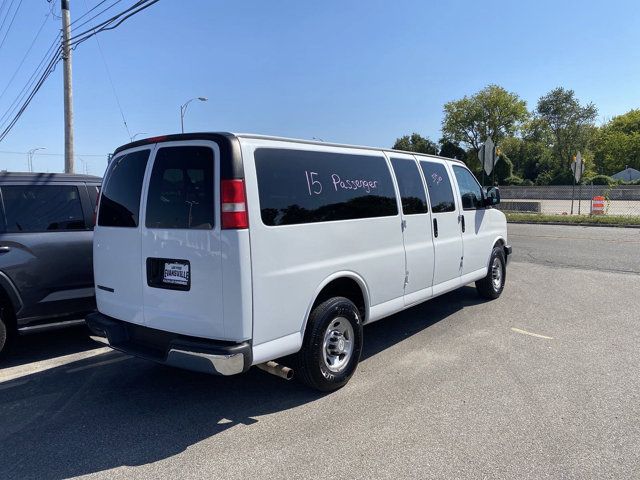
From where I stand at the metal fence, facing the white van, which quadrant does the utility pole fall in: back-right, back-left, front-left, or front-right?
front-right

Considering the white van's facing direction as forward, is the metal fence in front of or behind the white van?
in front

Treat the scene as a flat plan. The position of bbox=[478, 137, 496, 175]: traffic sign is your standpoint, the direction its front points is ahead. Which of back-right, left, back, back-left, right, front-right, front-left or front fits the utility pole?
left

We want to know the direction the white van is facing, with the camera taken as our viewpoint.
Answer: facing away from the viewer and to the right of the viewer

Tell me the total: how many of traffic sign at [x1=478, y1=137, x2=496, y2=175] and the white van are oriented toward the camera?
0

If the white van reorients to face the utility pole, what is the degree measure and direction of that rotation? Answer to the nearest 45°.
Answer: approximately 90° to its left

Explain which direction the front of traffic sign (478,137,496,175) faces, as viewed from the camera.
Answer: facing away from the viewer and to the left of the viewer

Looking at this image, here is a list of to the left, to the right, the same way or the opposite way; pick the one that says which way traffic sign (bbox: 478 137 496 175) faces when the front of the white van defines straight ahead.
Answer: to the left

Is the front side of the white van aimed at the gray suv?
no

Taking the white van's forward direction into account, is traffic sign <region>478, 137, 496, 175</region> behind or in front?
in front

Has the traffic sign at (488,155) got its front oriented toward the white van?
no

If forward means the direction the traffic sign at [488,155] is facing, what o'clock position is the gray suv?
The gray suv is roughly at 8 o'clock from the traffic sign.

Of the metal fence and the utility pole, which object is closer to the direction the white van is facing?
the metal fence

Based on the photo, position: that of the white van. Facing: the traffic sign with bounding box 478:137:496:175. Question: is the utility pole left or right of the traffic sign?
left
